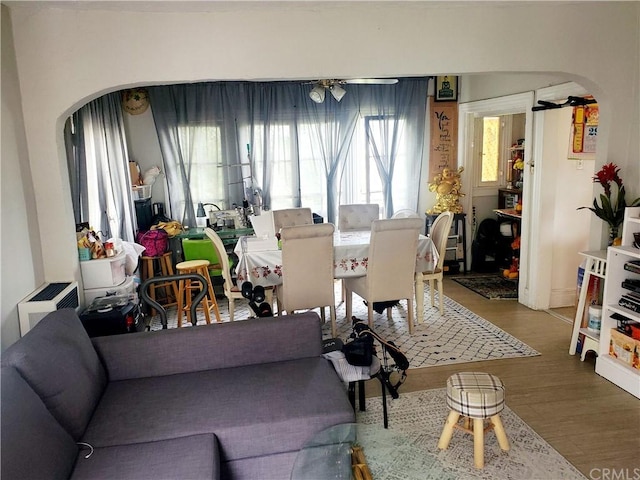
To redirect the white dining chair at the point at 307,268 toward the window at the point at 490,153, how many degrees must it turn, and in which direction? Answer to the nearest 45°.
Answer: approximately 45° to its right

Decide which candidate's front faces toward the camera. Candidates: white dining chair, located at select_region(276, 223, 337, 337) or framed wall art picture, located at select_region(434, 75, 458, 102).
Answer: the framed wall art picture

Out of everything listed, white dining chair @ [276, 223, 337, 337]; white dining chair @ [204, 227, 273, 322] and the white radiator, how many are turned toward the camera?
0

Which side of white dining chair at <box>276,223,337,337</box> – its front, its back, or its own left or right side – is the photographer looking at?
back

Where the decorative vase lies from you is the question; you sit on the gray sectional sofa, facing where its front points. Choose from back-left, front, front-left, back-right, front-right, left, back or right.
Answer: front

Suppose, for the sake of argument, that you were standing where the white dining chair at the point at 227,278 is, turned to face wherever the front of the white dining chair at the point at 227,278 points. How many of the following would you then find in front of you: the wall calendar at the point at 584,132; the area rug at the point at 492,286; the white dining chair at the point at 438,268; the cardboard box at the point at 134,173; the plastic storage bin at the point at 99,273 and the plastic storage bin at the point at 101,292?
3

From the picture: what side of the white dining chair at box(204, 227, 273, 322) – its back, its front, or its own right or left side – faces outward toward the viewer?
right

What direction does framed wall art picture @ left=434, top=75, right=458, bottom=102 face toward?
toward the camera

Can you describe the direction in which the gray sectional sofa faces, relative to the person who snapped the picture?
facing to the right of the viewer

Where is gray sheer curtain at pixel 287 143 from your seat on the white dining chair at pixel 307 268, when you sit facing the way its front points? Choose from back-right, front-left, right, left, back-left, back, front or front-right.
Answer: front

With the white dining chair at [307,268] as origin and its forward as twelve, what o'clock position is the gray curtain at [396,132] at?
The gray curtain is roughly at 1 o'clock from the white dining chair.

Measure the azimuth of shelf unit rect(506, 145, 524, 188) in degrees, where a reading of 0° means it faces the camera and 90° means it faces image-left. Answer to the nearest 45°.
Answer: approximately 45°

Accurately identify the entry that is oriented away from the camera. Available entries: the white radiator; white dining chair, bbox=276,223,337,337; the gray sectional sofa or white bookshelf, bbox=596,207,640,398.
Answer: the white dining chair

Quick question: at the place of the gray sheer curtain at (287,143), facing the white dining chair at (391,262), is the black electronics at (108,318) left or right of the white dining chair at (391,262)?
right

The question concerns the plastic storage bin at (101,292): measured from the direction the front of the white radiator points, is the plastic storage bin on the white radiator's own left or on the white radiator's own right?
on the white radiator's own left

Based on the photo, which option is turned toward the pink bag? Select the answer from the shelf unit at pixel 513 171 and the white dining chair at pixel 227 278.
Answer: the shelf unit

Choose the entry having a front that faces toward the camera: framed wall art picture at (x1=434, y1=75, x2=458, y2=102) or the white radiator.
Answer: the framed wall art picture
